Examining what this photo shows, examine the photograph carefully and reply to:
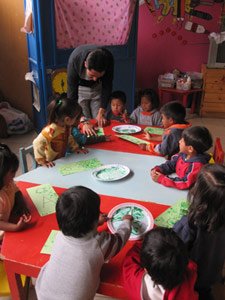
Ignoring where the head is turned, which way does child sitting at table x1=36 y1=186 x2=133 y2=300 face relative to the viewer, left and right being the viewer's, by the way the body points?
facing away from the viewer and to the right of the viewer

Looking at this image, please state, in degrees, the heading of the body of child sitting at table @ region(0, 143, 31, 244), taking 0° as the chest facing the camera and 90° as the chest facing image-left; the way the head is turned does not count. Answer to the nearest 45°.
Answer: approximately 270°

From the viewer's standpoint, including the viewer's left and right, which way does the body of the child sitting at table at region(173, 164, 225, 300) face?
facing away from the viewer and to the left of the viewer

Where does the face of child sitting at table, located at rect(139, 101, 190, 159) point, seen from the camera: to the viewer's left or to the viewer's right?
to the viewer's left

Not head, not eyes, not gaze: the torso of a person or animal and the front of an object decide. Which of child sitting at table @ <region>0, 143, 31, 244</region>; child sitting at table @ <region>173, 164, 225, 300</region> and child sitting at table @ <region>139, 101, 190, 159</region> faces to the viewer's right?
child sitting at table @ <region>0, 143, 31, 244</region>

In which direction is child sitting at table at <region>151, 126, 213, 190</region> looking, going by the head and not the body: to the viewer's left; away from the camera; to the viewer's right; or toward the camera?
to the viewer's left

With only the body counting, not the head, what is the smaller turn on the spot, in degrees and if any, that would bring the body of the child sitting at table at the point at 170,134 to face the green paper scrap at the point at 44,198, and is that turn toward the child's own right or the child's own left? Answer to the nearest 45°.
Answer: approximately 45° to the child's own left
